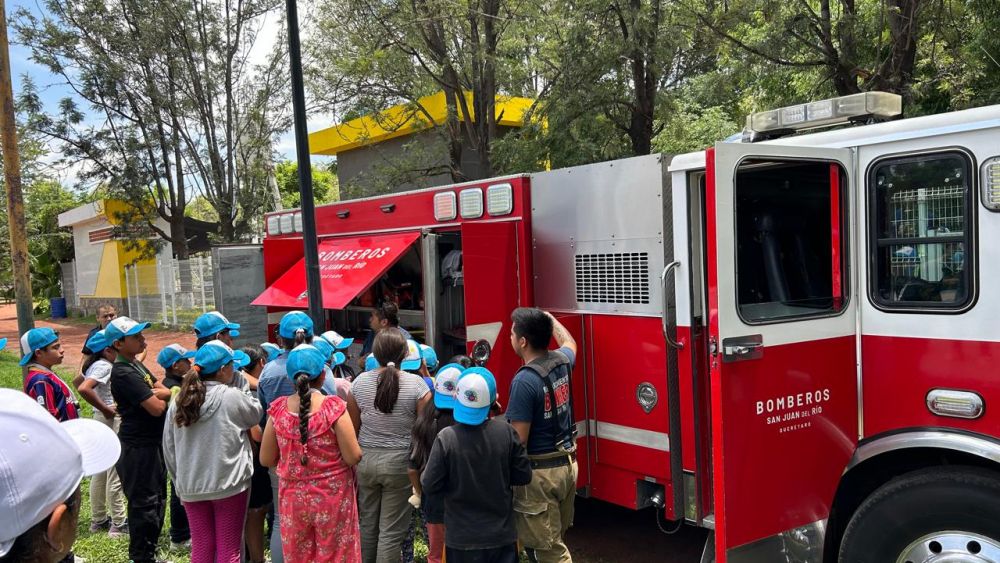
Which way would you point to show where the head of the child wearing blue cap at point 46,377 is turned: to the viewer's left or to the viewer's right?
to the viewer's right

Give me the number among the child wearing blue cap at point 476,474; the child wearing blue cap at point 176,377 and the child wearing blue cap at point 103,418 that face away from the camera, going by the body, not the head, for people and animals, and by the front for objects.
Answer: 1

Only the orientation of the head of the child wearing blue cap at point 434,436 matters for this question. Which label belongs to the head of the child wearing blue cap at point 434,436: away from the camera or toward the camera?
away from the camera

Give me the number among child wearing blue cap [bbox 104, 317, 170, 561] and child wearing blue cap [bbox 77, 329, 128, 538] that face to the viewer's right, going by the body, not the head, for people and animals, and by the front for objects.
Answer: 2

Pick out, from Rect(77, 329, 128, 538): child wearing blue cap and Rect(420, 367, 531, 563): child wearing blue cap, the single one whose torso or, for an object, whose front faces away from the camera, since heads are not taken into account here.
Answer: Rect(420, 367, 531, 563): child wearing blue cap

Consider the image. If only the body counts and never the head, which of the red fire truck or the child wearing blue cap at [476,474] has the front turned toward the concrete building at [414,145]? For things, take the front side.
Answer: the child wearing blue cap

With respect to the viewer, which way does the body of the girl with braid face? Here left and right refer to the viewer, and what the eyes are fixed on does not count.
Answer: facing away from the viewer

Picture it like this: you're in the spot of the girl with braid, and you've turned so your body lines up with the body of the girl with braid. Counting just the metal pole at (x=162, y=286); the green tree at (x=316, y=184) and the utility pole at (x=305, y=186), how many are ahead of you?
3

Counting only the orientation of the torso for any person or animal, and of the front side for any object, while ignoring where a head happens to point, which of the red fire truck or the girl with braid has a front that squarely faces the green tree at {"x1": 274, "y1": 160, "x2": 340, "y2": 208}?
the girl with braid

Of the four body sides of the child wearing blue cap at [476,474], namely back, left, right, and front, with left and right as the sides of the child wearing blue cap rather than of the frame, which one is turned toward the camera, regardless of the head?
back

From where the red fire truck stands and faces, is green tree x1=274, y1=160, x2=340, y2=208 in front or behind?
behind

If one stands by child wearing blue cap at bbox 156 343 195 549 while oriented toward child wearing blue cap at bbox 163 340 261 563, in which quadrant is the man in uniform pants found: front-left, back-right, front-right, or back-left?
front-left

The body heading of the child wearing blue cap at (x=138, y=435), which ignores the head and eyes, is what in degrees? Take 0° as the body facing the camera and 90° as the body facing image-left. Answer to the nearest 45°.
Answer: approximately 270°

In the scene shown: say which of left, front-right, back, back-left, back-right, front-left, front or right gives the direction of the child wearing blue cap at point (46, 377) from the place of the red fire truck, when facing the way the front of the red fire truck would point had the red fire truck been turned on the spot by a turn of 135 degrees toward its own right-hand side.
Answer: front

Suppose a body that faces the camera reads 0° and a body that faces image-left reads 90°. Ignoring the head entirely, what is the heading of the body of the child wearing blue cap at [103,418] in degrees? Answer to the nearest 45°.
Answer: approximately 270°

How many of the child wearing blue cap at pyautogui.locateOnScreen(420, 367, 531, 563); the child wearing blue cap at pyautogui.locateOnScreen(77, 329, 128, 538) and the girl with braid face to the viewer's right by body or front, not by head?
1
